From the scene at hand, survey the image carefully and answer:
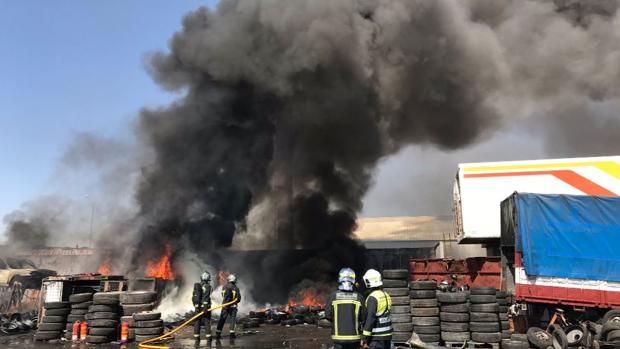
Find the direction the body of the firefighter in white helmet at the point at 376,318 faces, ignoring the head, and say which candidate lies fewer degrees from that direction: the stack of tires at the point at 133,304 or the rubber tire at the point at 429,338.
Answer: the stack of tires

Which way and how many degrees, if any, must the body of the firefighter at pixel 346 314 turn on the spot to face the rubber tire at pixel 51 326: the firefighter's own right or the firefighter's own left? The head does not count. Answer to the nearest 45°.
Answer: approximately 45° to the firefighter's own left

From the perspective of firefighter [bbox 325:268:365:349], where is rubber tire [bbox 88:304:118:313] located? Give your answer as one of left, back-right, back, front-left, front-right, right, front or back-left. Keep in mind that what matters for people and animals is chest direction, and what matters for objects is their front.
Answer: front-left

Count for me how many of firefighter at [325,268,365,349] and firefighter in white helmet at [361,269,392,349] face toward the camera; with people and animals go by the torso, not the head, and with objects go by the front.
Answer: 0

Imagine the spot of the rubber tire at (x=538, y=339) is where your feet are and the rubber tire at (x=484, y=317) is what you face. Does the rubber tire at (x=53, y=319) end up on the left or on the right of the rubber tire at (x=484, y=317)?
left

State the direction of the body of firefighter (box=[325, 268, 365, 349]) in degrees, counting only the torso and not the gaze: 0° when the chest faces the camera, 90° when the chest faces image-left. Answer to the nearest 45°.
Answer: approximately 180°

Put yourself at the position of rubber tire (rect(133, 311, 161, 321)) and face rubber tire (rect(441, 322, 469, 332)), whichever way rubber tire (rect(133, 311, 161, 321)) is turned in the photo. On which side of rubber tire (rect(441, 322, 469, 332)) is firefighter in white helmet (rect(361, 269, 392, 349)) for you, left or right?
right

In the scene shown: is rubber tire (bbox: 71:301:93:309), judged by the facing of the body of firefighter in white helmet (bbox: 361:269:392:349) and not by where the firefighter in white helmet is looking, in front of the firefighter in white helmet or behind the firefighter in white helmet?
in front

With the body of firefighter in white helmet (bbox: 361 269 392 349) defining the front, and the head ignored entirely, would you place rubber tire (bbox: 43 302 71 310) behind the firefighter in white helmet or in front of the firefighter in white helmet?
in front

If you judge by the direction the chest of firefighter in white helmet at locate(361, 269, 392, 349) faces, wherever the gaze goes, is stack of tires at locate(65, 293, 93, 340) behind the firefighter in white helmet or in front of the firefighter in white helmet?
in front

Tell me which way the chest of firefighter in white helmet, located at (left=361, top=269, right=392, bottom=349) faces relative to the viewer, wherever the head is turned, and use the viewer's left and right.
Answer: facing away from the viewer and to the left of the viewer

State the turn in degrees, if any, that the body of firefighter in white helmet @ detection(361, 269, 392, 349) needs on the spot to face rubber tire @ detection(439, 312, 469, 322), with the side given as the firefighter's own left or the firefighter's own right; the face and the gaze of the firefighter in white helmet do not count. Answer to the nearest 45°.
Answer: approximately 45° to the firefighter's own right

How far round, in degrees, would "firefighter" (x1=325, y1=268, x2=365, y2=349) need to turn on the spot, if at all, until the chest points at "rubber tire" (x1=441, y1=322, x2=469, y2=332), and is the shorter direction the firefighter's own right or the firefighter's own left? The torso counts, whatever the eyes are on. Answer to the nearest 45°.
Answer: approximately 45° to the firefighter's own right

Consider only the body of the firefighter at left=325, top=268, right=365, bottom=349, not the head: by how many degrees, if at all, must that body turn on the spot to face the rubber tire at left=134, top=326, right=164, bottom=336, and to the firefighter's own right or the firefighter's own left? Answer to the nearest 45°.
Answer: approximately 45° to the firefighter's own left

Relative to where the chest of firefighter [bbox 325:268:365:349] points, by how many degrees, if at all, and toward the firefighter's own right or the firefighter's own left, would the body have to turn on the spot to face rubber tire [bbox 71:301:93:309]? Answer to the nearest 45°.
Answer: approximately 45° to the firefighter's own left
